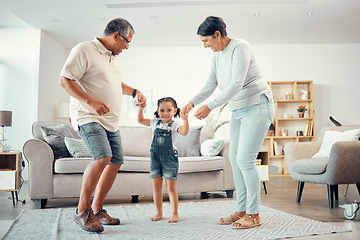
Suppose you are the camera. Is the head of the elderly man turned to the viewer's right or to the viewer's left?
to the viewer's right

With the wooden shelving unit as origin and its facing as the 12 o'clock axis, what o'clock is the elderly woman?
The elderly woman is roughly at 12 o'clock from the wooden shelving unit.

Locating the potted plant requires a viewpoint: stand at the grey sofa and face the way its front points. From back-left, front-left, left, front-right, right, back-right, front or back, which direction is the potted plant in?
back-left

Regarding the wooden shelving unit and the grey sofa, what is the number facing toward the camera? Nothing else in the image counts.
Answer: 2

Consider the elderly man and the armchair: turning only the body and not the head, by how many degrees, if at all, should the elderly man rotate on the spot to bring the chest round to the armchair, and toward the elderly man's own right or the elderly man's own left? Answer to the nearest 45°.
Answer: approximately 45° to the elderly man's own left

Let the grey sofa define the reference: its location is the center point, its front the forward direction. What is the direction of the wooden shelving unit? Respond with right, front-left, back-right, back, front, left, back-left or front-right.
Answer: back-left

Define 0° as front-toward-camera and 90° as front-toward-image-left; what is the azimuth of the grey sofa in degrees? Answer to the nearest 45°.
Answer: approximately 0°

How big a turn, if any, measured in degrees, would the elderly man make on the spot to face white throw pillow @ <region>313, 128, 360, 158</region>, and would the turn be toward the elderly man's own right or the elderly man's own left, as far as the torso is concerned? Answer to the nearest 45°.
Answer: approximately 45° to the elderly man's own left

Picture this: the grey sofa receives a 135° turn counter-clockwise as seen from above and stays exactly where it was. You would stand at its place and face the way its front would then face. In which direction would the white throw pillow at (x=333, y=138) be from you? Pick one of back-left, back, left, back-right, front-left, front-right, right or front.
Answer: front-right
